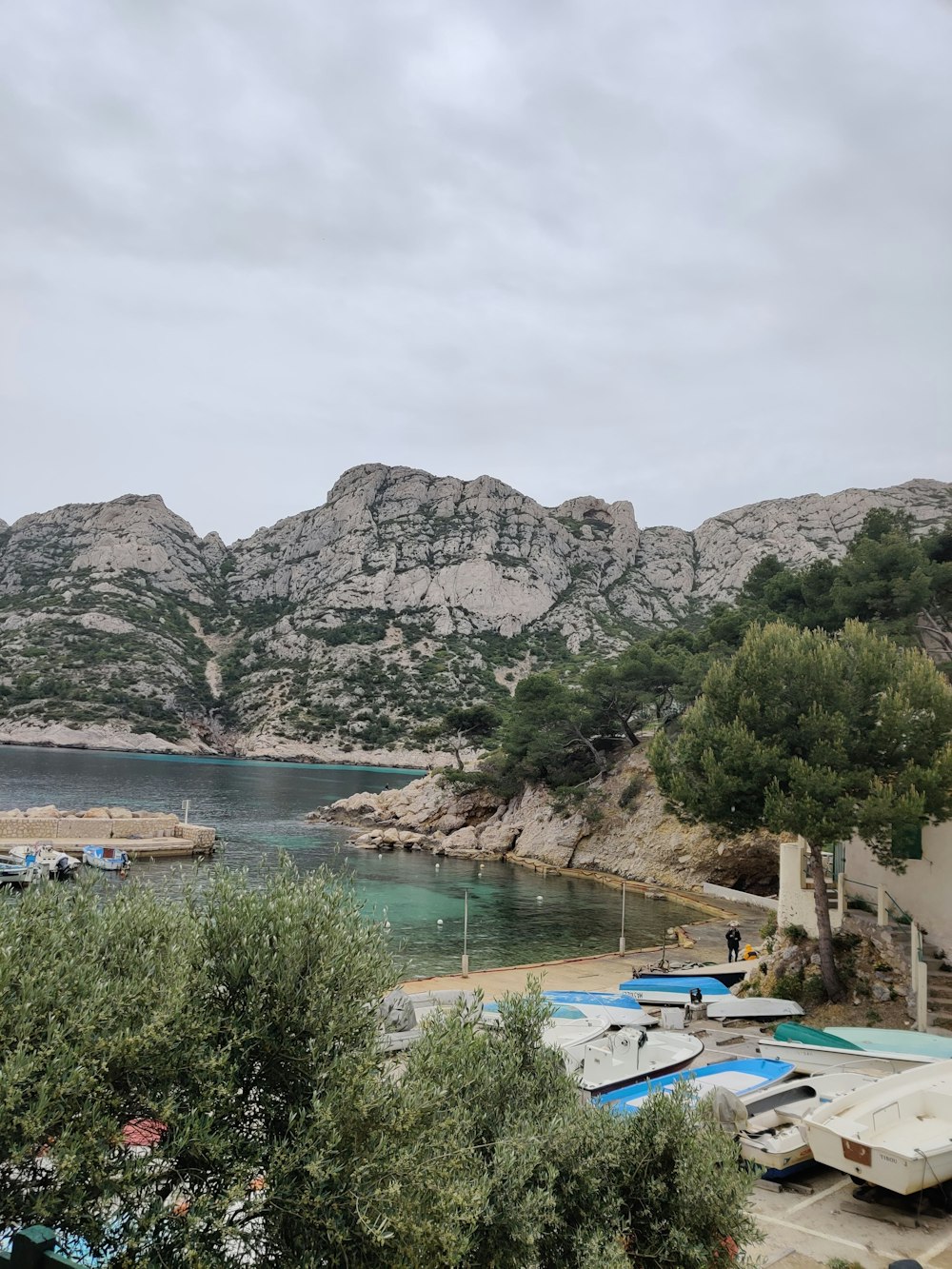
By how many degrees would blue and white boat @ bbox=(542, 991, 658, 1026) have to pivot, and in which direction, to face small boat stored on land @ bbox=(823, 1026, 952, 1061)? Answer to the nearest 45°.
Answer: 0° — it already faces it

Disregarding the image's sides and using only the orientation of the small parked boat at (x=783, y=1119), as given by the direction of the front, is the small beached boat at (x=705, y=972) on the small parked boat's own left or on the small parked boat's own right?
on the small parked boat's own left

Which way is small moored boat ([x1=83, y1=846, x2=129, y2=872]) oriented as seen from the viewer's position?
to the viewer's left

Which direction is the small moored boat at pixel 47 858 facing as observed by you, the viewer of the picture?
facing away from the viewer and to the left of the viewer

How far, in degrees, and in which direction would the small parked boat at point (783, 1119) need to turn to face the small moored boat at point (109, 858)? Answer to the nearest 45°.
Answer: approximately 90° to its left
